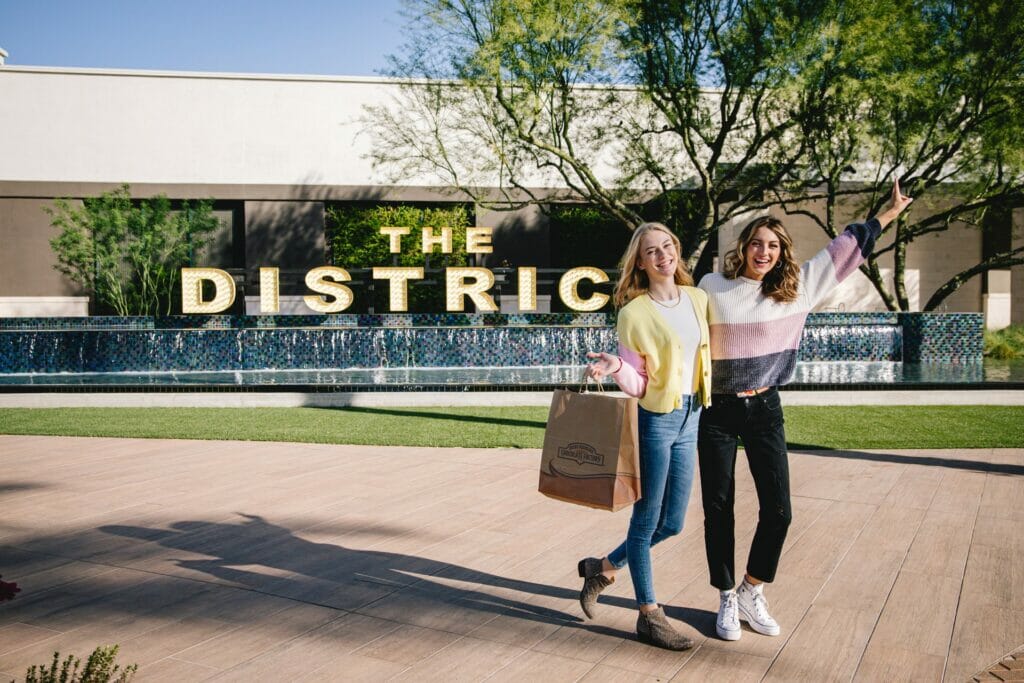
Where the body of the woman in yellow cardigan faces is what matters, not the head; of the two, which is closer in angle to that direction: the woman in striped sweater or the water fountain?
the woman in striped sweater

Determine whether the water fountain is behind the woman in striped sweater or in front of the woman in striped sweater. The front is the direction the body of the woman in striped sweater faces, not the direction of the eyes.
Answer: behind

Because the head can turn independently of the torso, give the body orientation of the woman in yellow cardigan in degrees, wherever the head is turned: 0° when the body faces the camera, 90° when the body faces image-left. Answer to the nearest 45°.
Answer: approximately 315°

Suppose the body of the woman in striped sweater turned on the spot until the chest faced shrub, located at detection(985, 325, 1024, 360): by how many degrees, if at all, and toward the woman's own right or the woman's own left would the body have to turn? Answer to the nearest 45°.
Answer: approximately 180°

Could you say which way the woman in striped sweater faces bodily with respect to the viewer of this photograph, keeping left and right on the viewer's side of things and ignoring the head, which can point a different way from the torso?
facing the viewer

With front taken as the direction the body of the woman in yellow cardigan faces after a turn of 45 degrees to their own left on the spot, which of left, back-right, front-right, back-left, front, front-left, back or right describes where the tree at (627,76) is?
left

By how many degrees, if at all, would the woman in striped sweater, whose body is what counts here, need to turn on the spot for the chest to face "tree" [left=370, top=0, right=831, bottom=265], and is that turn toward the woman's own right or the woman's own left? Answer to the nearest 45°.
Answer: approximately 180°

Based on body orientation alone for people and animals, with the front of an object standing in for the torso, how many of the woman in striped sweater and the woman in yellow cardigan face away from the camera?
0

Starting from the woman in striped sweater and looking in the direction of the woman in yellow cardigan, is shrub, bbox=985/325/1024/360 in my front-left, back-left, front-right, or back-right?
back-right

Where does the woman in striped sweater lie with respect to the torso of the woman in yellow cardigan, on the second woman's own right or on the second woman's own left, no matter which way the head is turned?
on the second woman's own left
